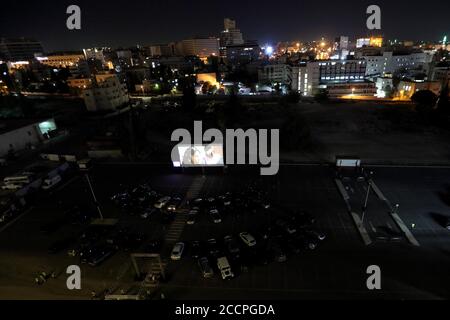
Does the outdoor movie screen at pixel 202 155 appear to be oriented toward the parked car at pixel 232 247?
yes

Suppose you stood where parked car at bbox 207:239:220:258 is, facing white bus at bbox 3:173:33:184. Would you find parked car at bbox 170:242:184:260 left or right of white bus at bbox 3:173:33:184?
left

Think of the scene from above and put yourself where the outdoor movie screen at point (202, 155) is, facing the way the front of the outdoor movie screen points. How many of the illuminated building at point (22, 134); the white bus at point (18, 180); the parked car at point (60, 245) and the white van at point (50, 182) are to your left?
0

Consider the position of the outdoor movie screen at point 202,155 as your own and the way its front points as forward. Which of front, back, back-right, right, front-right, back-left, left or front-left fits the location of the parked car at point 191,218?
front

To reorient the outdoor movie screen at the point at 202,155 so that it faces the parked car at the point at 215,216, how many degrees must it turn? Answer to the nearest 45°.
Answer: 0° — it already faces it

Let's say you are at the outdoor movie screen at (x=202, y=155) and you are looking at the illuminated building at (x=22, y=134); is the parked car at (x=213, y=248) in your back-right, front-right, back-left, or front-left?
back-left

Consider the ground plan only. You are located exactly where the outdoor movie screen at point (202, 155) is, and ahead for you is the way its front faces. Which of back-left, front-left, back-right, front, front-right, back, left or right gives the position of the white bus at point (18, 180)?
right

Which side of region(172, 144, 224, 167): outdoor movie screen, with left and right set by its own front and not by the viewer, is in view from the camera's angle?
front

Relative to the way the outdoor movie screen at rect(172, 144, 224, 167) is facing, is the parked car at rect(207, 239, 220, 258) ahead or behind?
ahead

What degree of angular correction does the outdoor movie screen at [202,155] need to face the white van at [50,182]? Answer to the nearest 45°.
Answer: approximately 90° to its right

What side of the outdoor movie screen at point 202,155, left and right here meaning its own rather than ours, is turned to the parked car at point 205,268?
front

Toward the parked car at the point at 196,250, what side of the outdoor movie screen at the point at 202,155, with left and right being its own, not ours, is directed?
front

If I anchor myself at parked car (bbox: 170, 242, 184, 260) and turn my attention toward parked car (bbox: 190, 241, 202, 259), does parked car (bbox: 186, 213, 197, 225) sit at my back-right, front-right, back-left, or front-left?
front-left

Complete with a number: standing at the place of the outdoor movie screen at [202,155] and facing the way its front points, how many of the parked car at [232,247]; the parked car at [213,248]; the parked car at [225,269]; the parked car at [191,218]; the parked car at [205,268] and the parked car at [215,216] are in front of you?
6

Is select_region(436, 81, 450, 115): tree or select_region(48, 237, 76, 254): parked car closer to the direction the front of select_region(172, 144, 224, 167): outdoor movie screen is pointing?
the parked car

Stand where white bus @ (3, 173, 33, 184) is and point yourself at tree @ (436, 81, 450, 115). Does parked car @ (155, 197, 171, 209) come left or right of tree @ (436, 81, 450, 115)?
right

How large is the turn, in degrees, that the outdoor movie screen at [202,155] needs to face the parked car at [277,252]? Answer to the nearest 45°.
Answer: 0° — it already faces it

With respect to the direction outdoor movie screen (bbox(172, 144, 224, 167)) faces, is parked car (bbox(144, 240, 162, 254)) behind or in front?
in front
